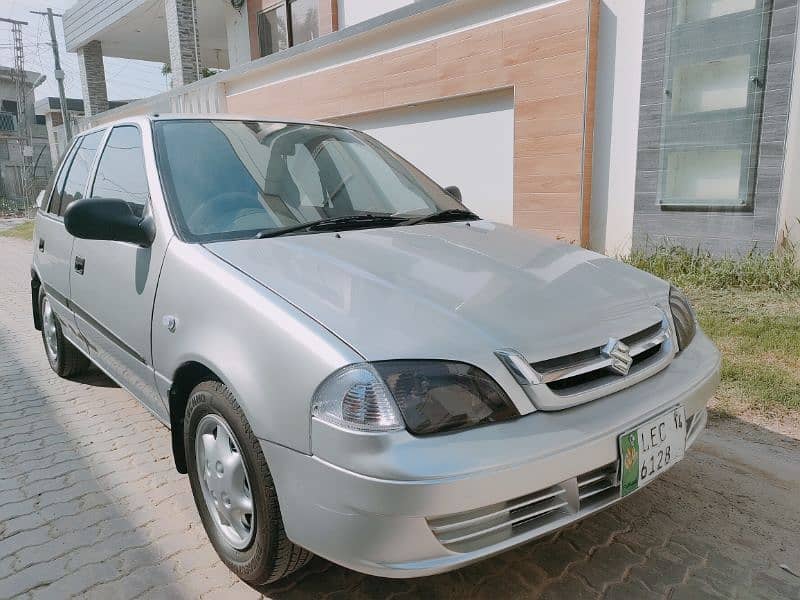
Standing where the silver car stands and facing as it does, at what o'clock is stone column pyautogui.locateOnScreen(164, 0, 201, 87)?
The stone column is roughly at 7 o'clock from the silver car.

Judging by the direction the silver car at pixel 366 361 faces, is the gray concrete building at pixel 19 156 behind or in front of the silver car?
behind

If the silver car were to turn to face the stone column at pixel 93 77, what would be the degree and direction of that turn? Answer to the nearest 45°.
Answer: approximately 180°

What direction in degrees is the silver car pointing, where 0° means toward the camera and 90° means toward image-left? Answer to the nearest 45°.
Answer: approximately 315°
